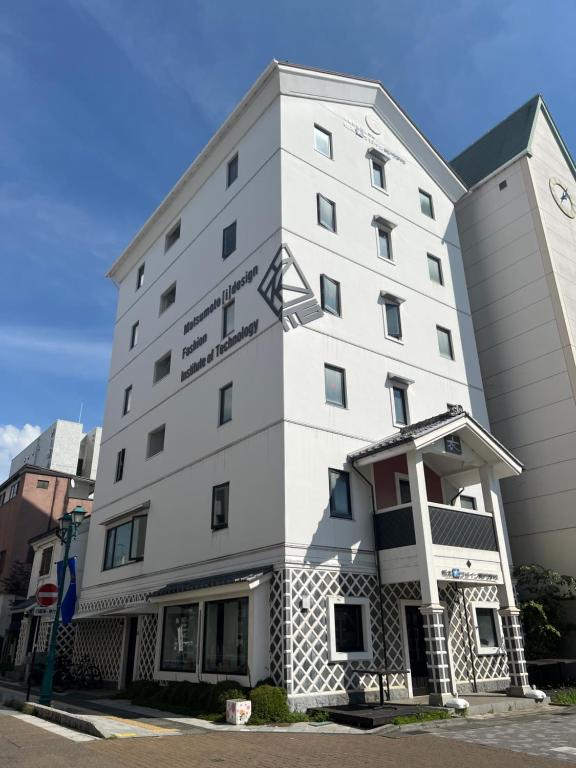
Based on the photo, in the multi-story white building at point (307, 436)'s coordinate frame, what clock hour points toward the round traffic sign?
The round traffic sign is roughly at 4 o'clock from the multi-story white building.

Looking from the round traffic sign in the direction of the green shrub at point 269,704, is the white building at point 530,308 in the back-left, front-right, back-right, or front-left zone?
front-left

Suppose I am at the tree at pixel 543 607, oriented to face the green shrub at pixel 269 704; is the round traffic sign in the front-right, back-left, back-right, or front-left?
front-right

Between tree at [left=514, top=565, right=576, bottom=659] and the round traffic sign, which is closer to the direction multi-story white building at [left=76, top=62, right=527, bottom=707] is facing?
the tree

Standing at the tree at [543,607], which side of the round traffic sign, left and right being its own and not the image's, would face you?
left

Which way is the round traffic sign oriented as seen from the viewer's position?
toward the camera

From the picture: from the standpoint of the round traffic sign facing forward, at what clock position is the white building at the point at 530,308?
The white building is roughly at 9 o'clock from the round traffic sign.

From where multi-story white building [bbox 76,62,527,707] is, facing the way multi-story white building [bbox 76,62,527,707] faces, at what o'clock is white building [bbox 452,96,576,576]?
The white building is roughly at 10 o'clock from the multi-story white building.

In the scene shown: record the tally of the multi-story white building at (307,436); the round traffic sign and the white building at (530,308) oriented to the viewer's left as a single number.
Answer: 0

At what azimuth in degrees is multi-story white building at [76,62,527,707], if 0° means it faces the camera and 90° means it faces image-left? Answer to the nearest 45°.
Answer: approximately 315°

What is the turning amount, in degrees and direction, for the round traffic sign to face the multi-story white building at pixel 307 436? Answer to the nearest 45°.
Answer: approximately 90° to its left
